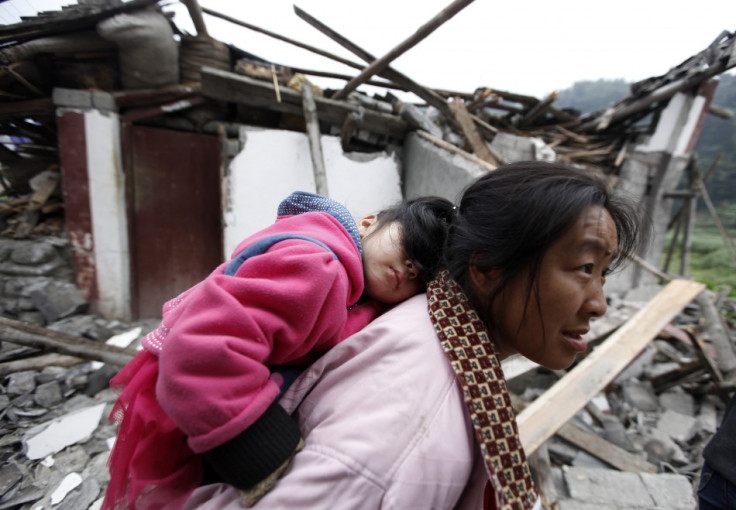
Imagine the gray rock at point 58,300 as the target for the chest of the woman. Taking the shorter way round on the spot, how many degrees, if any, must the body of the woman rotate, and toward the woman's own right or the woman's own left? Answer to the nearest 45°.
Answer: approximately 135° to the woman's own left

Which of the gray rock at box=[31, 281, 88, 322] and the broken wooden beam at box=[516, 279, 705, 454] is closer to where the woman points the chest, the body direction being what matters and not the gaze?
the broken wooden beam

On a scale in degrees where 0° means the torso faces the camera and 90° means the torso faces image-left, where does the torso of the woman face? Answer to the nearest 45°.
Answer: approximately 270°
